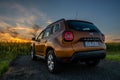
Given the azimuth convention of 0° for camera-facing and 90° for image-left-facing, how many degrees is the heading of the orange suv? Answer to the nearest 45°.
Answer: approximately 135°
